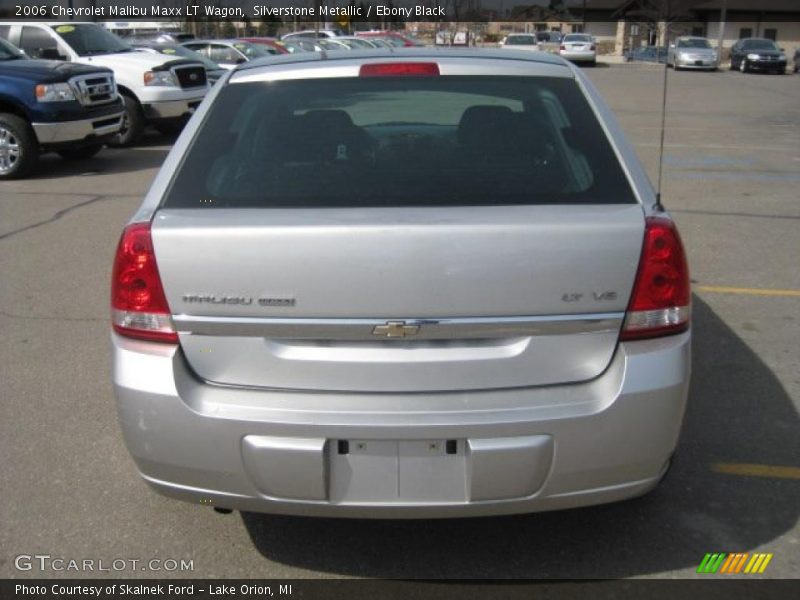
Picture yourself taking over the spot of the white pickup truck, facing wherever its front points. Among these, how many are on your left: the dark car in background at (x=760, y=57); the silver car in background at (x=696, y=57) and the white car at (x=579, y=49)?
3

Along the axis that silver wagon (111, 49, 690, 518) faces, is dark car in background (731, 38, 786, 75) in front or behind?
in front

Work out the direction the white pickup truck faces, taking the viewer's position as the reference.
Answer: facing the viewer and to the right of the viewer

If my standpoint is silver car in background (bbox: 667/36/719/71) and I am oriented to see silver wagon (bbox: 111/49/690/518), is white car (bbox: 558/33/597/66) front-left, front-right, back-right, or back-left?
back-right

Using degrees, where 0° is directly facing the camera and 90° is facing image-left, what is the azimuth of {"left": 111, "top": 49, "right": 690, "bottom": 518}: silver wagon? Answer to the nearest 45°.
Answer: approximately 180°

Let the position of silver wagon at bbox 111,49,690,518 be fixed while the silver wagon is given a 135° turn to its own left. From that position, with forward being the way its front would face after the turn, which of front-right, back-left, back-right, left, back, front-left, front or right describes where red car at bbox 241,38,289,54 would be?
back-right

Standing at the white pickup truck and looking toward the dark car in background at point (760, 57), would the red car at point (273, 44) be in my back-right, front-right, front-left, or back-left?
front-left

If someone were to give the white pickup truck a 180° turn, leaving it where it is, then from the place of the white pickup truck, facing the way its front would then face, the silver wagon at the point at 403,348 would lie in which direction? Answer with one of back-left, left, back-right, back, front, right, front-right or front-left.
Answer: back-left

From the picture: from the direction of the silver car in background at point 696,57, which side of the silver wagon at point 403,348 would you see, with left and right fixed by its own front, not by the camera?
front

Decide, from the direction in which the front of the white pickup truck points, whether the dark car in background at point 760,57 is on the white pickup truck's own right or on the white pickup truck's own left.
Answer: on the white pickup truck's own left

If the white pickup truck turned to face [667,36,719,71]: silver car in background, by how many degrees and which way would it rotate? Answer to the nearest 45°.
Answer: approximately 90° to its left

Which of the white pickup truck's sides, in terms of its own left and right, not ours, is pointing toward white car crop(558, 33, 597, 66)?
left

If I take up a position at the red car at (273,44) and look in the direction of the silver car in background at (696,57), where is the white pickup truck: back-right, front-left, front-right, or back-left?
back-right

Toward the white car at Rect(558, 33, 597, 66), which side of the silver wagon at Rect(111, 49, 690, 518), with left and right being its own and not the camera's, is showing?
front
